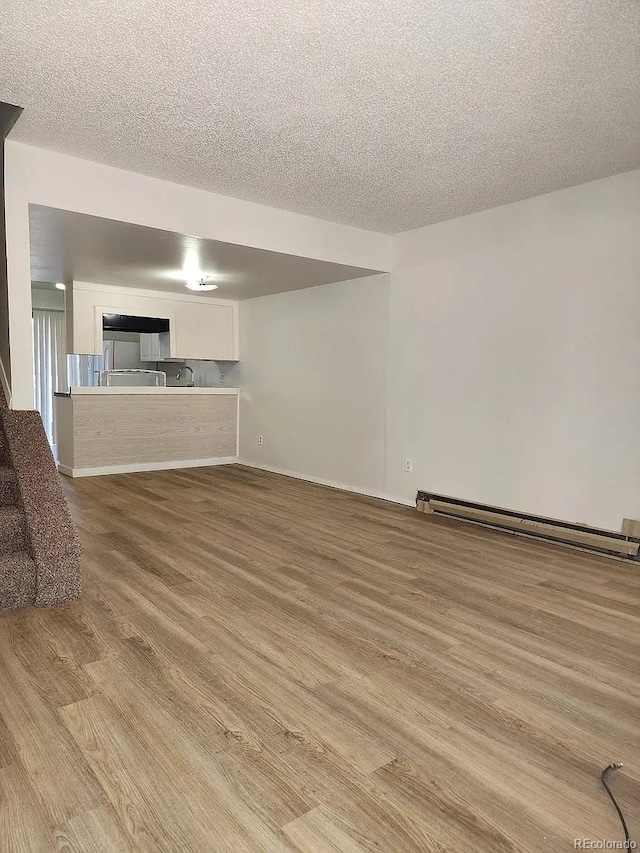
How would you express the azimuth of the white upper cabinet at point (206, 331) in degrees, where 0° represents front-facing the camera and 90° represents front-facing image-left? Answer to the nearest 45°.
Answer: approximately 0°

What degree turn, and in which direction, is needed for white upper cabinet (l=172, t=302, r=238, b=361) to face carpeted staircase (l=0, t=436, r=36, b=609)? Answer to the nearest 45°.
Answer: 0° — it already faces it

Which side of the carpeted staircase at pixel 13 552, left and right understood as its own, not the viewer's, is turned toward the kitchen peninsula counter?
back

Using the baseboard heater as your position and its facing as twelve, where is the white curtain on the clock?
The white curtain is roughly at 2 o'clock from the baseboard heater.

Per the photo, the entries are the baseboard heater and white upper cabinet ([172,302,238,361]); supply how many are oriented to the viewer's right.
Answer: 0

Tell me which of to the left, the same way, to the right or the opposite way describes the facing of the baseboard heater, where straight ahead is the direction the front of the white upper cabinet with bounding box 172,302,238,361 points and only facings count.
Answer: to the right

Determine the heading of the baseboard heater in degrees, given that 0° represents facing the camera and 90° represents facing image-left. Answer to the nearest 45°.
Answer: approximately 45°

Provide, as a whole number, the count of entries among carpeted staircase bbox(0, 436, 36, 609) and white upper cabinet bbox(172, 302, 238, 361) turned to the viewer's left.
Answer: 0

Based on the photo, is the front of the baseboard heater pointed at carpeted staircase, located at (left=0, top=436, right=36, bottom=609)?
yes

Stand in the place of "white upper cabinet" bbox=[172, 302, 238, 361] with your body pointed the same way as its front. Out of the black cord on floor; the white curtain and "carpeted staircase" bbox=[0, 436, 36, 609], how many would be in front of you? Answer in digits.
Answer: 2

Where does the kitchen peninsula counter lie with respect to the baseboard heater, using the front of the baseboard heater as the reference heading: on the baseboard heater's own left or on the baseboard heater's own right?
on the baseboard heater's own right

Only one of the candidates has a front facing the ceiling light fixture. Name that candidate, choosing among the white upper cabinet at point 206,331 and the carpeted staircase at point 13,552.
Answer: the white upper cabinet
